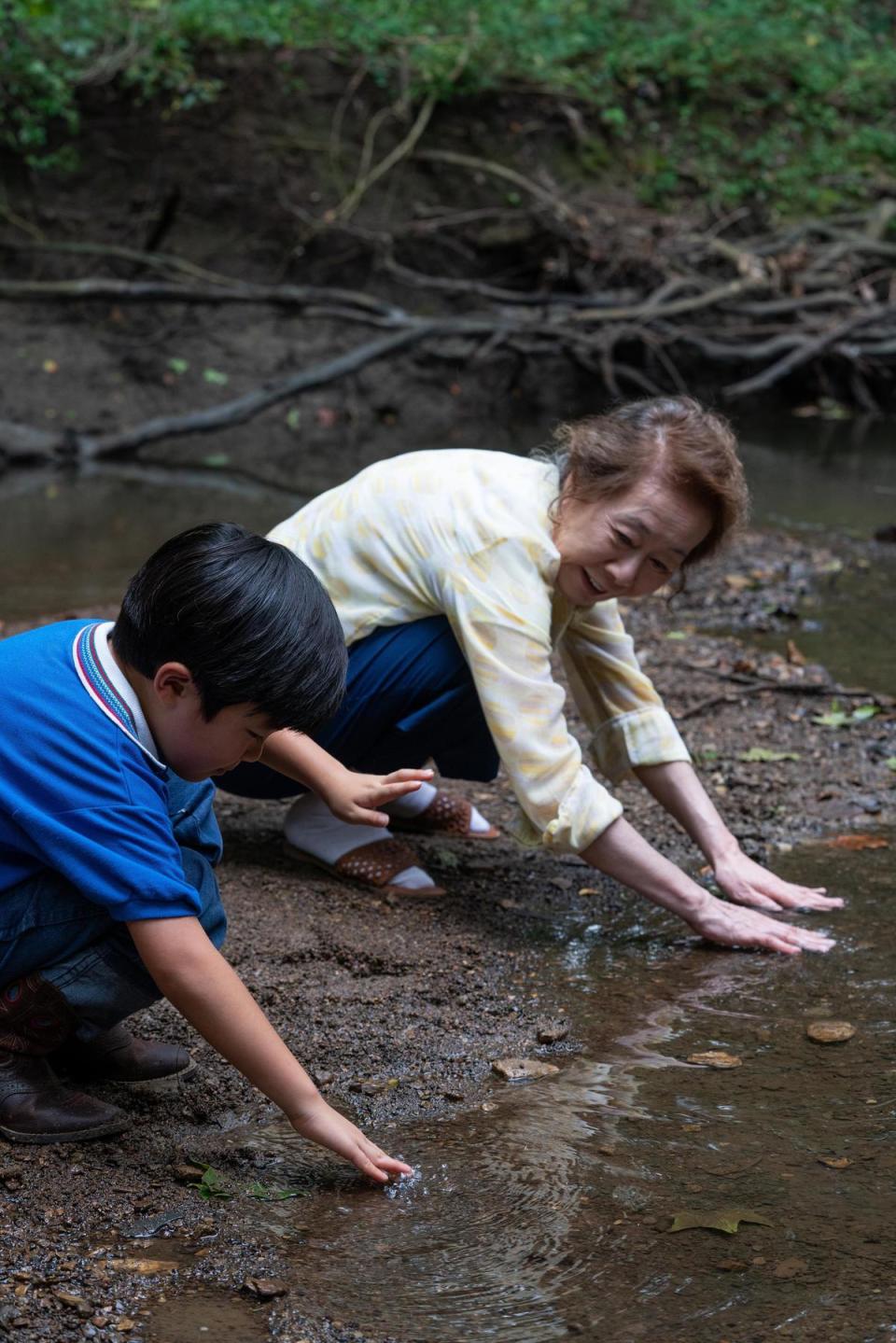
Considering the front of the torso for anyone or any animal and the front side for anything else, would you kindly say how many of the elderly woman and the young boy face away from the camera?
0

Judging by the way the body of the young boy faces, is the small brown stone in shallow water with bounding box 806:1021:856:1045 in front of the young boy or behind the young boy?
in front

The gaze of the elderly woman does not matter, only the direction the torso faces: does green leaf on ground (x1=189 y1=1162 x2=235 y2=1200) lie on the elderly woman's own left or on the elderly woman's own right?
on the elderly woman's own right

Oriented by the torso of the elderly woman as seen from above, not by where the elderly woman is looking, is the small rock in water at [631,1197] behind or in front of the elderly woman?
in front

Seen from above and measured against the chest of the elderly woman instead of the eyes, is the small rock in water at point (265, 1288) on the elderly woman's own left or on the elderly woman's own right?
on the elderly woman's own right

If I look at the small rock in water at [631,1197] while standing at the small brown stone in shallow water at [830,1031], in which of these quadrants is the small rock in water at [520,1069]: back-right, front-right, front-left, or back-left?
front-right

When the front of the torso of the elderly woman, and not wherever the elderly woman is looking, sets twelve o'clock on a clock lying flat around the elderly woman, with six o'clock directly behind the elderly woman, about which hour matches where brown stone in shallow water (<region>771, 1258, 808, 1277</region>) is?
The brown stone in shallow water is roughly at 1 o'clock from the elderly woman.

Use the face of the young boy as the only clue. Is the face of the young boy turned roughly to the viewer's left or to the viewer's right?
to the viewer's right

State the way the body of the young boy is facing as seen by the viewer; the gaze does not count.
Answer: to the viewer's right

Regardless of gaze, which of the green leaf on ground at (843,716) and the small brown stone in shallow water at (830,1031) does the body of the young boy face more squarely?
the small brown stone in shallow water

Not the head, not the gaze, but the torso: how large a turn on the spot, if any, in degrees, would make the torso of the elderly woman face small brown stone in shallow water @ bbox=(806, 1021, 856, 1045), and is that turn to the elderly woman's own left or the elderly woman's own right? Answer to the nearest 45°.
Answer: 0° — they already face it

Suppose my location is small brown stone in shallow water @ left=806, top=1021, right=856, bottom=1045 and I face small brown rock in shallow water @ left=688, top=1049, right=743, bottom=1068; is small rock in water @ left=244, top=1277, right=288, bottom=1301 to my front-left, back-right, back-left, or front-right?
front-left

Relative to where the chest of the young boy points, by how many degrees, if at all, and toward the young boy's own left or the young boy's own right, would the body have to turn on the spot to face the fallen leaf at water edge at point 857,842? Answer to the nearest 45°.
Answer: approximately 45° to the young boy's own left
